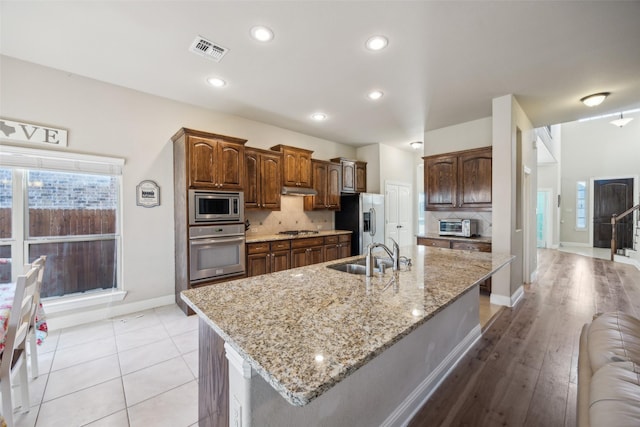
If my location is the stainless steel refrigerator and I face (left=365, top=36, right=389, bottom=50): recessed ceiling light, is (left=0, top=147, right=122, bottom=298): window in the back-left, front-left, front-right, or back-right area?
front-right

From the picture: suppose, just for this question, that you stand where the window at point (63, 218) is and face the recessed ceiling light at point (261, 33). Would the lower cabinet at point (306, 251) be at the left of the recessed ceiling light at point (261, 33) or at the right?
left

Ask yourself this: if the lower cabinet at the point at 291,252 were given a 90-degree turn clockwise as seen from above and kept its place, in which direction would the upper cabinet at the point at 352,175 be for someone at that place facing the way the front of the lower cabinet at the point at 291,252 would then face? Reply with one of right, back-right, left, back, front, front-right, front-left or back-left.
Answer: back

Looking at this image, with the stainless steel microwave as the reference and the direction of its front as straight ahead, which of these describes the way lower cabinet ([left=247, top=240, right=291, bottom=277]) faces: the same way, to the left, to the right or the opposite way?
the same way

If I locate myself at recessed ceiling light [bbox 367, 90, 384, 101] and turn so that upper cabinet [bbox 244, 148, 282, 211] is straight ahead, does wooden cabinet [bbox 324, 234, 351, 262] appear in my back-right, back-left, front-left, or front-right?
front-right

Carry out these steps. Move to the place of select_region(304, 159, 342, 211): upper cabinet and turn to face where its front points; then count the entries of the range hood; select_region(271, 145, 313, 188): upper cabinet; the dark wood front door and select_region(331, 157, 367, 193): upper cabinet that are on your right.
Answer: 2

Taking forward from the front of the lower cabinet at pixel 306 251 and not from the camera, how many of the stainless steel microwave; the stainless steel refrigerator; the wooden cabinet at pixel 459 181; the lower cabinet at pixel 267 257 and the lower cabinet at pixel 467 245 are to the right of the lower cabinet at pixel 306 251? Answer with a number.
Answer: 2

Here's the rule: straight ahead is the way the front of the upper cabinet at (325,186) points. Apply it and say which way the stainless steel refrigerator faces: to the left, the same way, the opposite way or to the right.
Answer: the same way

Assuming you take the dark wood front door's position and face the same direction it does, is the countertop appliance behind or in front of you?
in front

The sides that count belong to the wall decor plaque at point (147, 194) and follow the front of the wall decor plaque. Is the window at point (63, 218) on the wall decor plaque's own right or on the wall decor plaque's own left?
on the wall decor plaque's own right

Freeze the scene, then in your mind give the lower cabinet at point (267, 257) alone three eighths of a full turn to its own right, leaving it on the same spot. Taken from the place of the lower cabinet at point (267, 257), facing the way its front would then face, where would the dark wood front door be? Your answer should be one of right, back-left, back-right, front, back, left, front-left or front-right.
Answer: back

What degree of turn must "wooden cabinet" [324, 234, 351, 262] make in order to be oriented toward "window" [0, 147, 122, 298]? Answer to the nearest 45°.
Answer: approximately 90° to its right

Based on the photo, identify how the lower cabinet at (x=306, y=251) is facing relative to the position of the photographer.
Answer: facing the viewer and to the right of the viewer

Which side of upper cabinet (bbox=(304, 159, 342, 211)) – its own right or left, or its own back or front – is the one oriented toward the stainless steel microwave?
right

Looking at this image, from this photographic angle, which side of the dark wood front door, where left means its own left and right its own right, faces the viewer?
front
